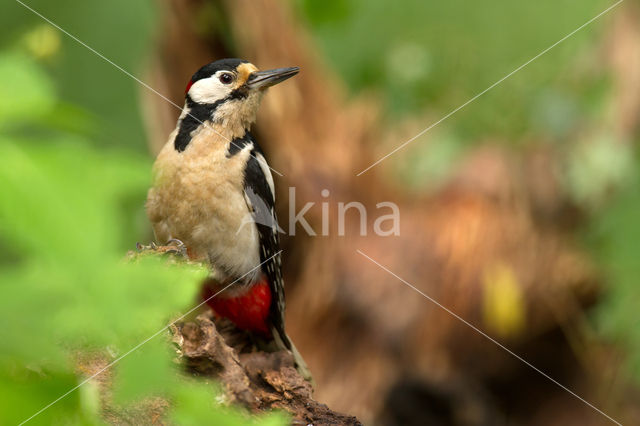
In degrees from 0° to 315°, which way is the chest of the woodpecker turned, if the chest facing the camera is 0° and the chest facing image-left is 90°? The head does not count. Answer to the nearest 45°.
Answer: approximately 45°
